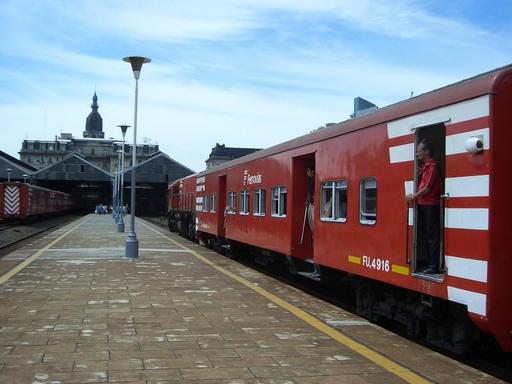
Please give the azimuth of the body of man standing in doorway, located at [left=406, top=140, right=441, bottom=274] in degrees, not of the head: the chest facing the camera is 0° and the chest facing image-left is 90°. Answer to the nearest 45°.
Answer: approximately 90°

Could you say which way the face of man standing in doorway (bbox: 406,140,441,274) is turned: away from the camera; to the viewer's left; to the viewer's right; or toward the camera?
to the viewer's left
